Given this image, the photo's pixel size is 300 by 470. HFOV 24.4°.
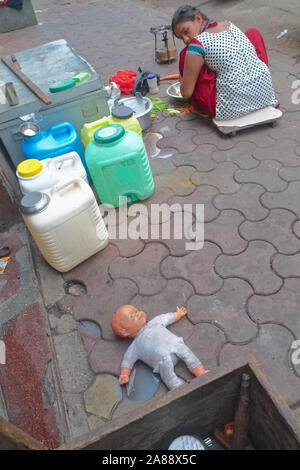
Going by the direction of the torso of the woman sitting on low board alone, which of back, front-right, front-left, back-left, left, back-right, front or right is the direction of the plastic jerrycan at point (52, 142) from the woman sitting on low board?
left

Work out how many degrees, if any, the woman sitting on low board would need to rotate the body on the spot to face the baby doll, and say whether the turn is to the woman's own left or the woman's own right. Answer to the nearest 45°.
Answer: approximately 135° to the woman's own left

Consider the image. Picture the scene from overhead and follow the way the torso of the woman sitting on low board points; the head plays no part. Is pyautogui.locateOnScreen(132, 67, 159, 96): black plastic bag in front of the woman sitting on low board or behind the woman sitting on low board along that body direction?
in front

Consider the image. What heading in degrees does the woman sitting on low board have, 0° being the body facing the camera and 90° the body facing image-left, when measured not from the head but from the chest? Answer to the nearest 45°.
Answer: approximately 135°

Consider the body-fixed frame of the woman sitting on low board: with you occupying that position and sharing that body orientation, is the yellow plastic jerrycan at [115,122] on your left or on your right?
on your left

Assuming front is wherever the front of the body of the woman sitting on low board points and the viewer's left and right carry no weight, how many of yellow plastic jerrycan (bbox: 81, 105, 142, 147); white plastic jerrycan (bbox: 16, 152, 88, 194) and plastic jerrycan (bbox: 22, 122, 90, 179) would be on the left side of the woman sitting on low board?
3

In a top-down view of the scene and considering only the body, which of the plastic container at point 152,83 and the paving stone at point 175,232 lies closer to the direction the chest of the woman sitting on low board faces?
the plastic container

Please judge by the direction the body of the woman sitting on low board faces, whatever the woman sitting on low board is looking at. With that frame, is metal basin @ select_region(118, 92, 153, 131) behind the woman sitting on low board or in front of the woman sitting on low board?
in front

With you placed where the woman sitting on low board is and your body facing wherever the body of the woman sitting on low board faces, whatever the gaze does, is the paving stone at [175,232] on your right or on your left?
on your left
